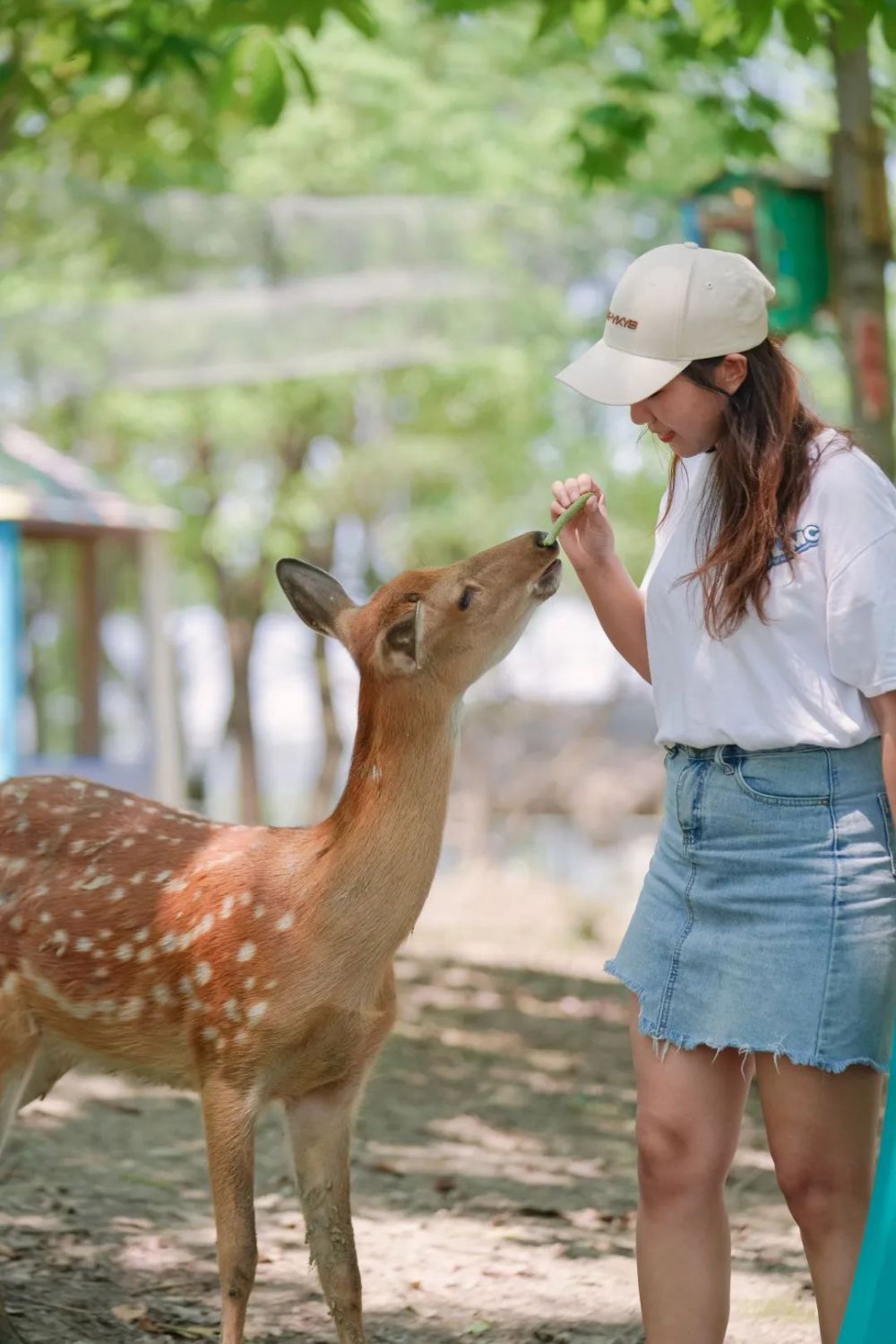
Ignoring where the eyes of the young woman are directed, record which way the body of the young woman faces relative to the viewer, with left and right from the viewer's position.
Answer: facing the viewer and to the left of the viewer

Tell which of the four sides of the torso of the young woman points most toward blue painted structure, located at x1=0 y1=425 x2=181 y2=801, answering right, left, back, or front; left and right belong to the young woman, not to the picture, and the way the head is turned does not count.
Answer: right

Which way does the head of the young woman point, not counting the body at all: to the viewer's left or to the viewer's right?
to the viewer's left

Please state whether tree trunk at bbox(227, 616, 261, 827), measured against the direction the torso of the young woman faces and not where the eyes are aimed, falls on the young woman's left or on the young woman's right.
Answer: on the young woman's right

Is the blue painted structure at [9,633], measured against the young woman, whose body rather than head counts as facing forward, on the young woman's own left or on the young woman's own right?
on the young woman's own right

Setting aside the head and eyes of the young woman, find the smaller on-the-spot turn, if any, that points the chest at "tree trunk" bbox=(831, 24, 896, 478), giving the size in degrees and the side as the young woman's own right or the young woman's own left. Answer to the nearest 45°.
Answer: approximately 135° to the young woman's own right

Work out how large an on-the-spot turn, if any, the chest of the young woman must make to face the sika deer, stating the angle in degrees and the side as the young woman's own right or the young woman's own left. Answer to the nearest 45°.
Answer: approximately 90° to the young woman's own right

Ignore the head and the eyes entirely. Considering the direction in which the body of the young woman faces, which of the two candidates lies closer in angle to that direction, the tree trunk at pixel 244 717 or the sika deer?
the sika deer
